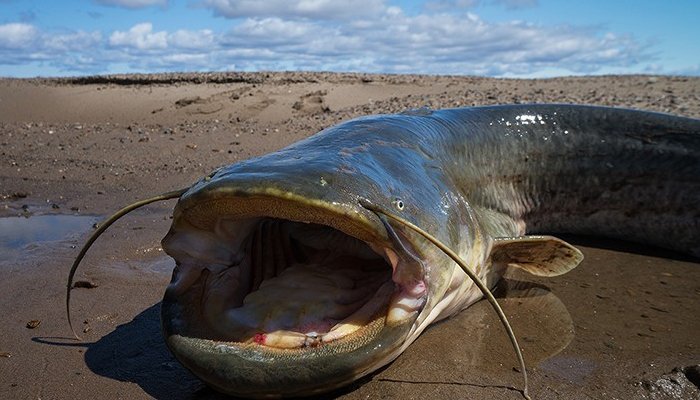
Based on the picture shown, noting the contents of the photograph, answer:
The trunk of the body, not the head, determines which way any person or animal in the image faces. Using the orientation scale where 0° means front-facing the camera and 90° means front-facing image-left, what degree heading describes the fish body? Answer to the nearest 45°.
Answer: approximately 45°
